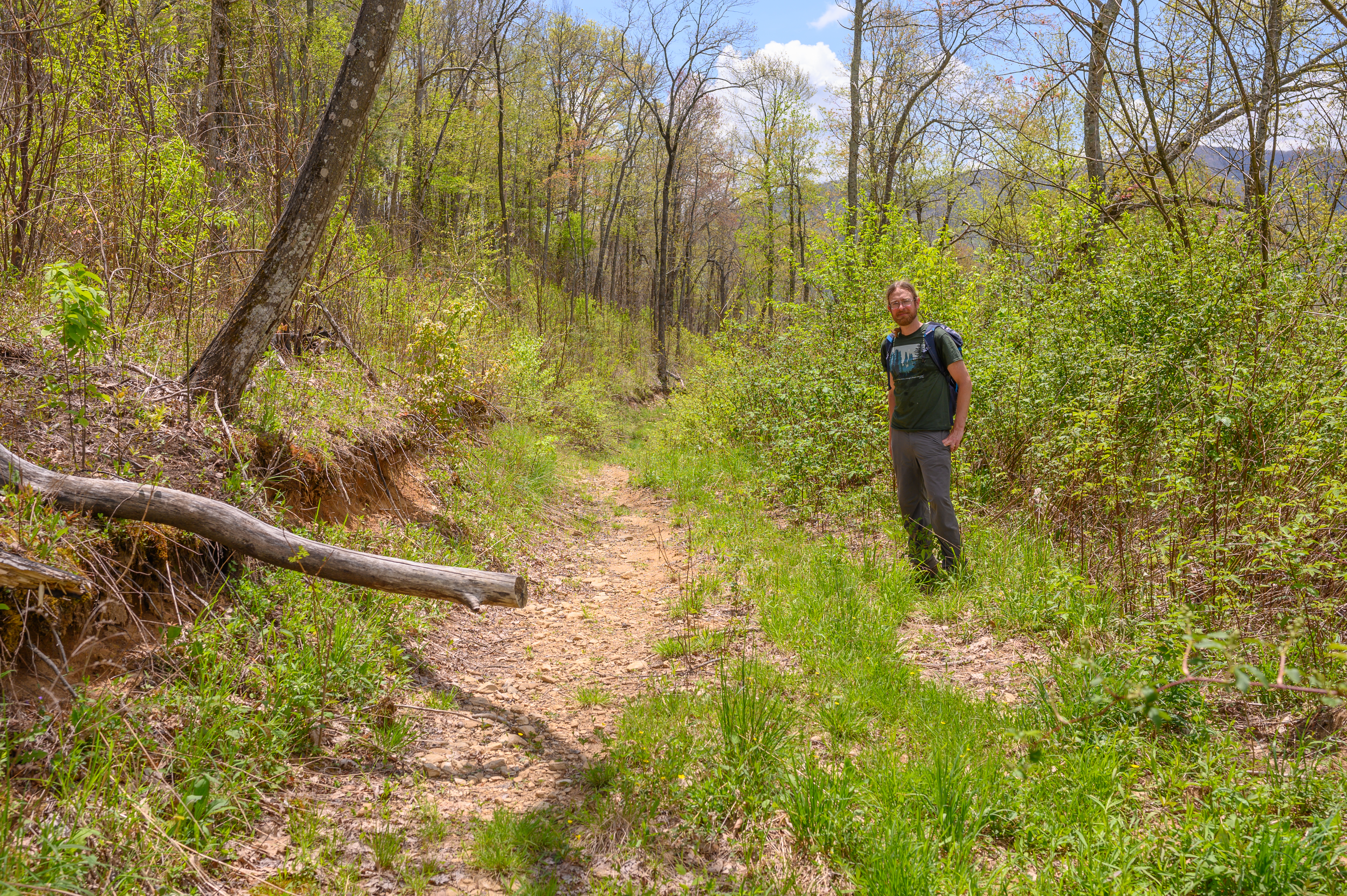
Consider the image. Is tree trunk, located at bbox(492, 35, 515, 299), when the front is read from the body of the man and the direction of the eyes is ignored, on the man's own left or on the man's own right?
on the man's own right

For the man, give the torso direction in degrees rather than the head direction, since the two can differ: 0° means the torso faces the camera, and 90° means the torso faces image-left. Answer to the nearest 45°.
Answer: approximately 45°

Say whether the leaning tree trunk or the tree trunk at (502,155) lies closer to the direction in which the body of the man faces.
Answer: the leaning tree trunk

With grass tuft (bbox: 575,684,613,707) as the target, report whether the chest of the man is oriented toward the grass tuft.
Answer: yes

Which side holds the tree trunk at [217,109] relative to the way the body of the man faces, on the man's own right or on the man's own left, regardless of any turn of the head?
on the man's own right

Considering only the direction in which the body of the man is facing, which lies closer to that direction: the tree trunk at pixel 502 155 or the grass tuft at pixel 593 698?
the grass tuft

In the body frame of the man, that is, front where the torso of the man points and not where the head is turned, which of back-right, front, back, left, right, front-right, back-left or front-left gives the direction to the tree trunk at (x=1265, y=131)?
back
